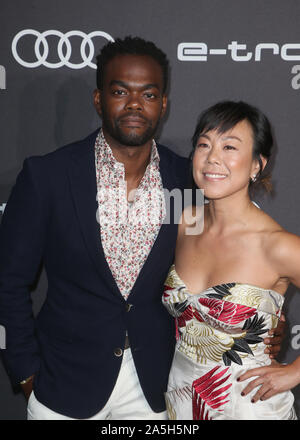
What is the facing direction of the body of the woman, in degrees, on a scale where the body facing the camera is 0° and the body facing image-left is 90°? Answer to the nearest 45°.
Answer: approximately 45°

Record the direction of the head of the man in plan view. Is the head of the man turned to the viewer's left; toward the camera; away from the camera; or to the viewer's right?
toward the camera
